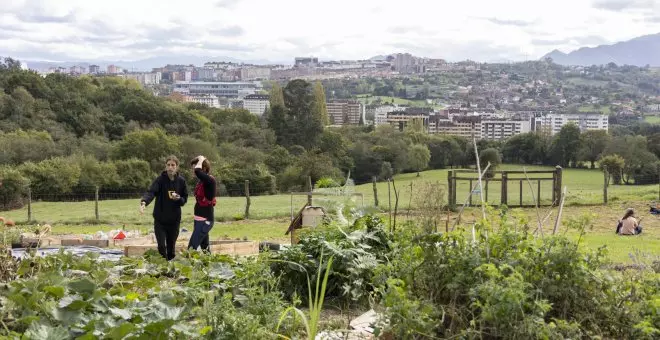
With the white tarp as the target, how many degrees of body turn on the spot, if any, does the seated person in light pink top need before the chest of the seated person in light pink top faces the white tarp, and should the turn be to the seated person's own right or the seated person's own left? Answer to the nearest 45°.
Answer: approximately 135° to the seated person's own left

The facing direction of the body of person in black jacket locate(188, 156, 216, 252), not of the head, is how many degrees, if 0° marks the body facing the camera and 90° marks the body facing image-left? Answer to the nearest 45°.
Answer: approximately 90°

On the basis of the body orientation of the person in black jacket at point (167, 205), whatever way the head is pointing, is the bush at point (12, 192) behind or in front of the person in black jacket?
behind

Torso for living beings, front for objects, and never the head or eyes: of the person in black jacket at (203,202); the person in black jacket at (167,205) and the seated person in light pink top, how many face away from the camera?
1

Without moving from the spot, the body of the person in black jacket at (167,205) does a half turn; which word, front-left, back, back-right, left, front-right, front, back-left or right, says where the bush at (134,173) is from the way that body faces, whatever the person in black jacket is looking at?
front

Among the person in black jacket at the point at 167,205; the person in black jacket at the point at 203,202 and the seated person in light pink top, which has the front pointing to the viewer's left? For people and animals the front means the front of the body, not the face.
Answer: the person in black jacket at the point at 203,202

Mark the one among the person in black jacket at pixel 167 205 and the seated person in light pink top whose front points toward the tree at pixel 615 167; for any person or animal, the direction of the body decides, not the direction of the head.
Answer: the seated person in light pink top

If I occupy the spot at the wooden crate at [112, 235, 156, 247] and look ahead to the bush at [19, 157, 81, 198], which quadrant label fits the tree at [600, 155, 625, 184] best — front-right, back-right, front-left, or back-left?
front-right

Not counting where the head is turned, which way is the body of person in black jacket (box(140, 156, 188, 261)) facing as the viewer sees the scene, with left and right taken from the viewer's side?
facing the viewer

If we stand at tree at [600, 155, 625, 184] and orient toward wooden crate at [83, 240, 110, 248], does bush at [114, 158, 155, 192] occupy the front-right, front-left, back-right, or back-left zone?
front-right

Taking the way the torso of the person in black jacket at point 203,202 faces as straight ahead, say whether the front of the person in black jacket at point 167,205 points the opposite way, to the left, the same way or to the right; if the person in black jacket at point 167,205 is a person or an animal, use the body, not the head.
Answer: to the left

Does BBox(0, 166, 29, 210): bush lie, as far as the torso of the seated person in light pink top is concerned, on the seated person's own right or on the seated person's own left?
on the seated person's own left

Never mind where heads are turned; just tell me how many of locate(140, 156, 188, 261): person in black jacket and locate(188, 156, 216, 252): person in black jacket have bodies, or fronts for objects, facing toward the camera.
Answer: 1

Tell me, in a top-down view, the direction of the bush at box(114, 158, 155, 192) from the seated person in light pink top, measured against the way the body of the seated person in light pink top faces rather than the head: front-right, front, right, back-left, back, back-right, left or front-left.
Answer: front-left

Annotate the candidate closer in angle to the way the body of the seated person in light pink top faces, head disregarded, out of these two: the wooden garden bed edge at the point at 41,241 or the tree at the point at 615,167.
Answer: the tree

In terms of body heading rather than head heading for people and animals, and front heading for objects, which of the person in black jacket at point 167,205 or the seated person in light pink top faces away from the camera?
the seated person in light pink top

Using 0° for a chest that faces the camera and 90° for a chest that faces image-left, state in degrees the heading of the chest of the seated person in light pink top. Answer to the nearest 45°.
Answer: approximately 180°
